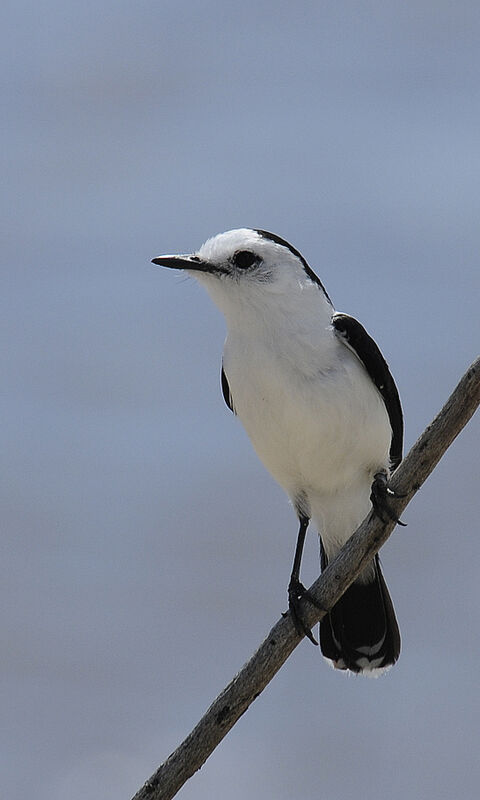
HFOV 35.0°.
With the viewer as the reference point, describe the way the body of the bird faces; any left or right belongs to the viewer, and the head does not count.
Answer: facing the viewer and to the left of the viewer
